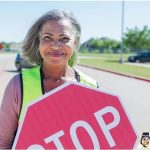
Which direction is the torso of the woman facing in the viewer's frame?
toward the camera

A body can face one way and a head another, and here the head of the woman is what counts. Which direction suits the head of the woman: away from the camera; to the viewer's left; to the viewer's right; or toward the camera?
toward the camera
